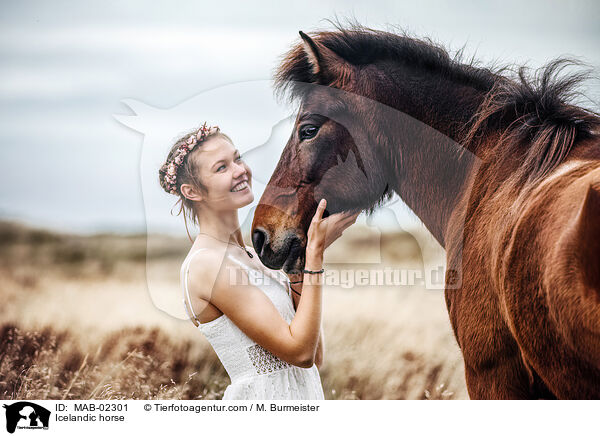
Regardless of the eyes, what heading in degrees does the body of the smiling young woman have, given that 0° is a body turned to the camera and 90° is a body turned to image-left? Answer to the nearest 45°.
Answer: approximately 270°

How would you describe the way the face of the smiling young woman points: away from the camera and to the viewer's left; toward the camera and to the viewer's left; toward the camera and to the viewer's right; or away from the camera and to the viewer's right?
toward the camera and to the viewer's right

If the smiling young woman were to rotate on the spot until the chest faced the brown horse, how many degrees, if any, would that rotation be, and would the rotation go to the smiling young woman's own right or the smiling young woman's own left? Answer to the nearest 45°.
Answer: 0° — they already face it
